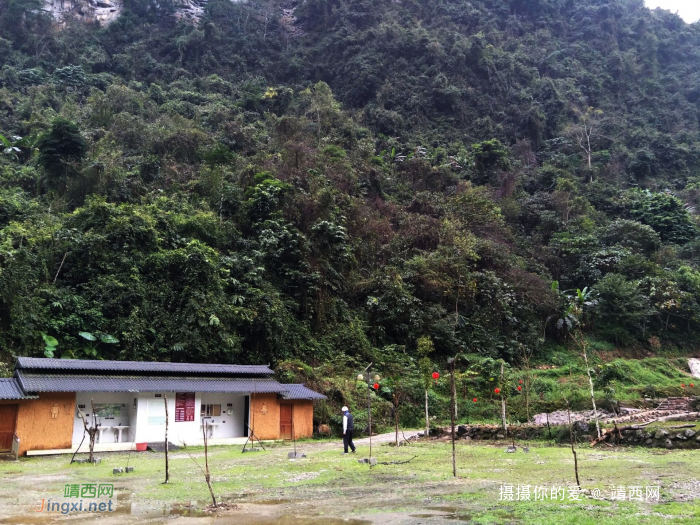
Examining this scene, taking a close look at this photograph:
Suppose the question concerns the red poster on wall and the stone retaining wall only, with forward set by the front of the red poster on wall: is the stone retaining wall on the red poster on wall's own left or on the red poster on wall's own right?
on the red poster on wall's own left

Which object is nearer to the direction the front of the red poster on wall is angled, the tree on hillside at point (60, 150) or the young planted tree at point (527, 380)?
the young planted tree

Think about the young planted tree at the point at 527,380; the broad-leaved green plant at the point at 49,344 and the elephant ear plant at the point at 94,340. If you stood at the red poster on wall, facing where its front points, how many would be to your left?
1

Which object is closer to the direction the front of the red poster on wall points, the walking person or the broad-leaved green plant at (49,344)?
the walking person

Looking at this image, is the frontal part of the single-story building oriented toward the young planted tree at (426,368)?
no

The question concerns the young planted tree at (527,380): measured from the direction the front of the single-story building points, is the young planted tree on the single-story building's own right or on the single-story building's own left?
on the single-story building's own left

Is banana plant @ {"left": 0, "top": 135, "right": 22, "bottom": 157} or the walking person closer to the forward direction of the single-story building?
the walking person

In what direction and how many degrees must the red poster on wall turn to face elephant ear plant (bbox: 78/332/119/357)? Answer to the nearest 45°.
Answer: approximately 135° to its right

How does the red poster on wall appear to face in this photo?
toward the camera

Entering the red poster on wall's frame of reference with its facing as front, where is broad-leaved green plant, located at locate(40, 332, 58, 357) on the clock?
The broad-leaved green plant is roughly at 4 o'clock from the red poster on wall.

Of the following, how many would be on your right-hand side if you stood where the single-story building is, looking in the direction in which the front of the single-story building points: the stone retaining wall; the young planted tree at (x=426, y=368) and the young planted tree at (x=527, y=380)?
0

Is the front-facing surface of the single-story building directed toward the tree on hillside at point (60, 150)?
no

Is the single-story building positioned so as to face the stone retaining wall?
no
